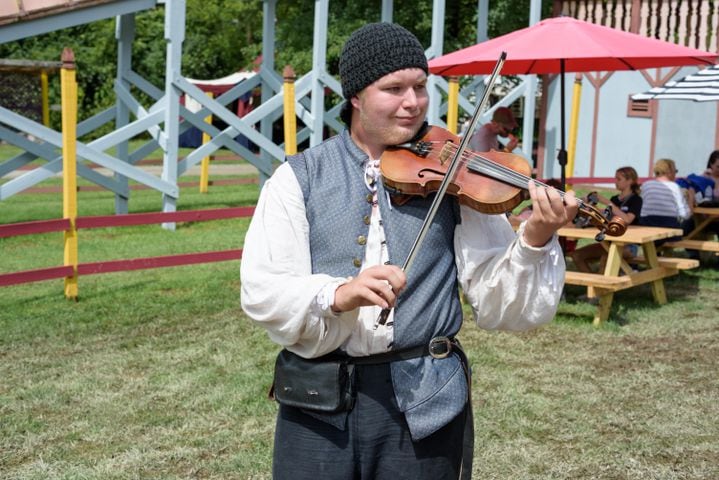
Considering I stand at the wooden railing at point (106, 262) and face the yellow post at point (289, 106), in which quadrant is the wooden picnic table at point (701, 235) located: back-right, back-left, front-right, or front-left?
front-right

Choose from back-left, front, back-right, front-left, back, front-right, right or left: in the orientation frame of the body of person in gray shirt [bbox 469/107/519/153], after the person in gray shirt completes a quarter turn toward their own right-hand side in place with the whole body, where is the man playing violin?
front

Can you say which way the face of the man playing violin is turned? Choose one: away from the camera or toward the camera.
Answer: toward the camera

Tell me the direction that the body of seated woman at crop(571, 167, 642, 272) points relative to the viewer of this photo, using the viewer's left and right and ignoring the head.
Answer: facing to the left of the viewer

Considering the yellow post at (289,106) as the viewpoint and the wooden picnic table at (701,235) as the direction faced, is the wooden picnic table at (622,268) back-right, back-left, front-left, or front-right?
front-right

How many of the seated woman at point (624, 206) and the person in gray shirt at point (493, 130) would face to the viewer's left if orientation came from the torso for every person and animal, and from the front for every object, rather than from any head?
1

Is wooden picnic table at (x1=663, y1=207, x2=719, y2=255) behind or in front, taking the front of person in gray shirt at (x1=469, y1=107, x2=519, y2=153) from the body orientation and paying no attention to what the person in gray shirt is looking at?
in front

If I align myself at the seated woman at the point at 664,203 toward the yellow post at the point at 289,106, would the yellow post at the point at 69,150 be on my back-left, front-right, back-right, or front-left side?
front-left
